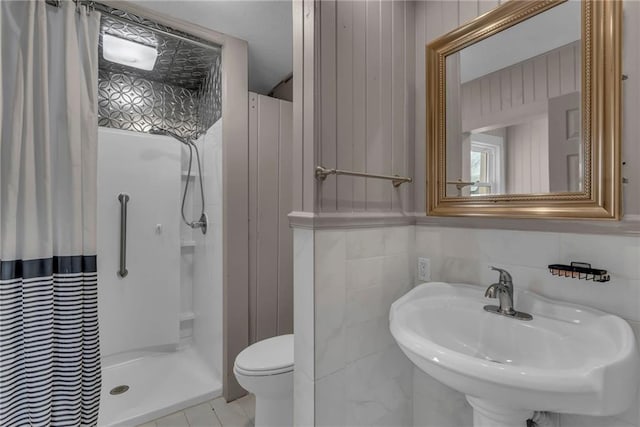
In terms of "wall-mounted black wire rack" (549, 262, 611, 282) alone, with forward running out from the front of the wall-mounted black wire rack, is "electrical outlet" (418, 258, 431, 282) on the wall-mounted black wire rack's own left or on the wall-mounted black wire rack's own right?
on the wall-mounted black wire rack's own right

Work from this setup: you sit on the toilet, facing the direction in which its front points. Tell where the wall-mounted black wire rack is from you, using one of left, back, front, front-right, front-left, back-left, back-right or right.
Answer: left

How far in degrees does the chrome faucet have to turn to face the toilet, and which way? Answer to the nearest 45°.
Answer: approximately 45° to its right

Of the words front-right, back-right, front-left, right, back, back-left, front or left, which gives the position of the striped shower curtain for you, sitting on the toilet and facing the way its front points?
front-right

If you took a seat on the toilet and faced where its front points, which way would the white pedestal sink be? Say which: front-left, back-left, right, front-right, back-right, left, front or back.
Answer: left

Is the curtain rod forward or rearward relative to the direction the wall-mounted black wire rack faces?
forward

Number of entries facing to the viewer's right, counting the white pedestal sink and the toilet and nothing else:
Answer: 0

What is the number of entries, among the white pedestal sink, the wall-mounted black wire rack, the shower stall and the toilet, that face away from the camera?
0

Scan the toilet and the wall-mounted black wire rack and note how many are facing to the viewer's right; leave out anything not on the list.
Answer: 0

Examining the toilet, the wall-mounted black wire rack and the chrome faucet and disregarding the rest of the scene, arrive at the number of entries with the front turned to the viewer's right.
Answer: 0

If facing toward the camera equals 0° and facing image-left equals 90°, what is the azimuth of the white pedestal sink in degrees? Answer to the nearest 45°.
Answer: approximately 45°

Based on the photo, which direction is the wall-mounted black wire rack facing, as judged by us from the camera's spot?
facing the viewer and to the left of the viewer
